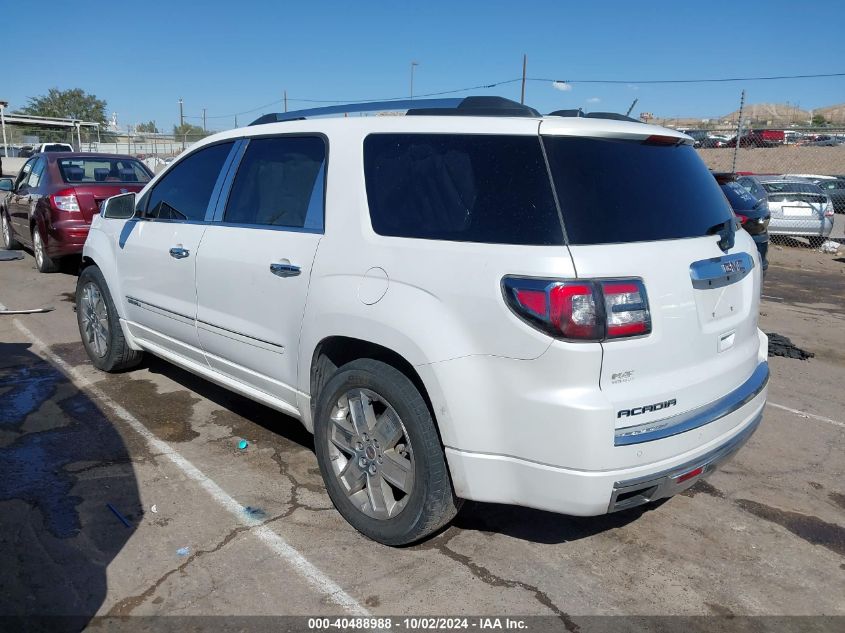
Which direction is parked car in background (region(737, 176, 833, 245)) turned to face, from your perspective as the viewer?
facing away from the viewer and to the left of the viewer

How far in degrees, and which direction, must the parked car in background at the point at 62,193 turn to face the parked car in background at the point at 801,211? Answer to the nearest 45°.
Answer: approximately 135° to its right

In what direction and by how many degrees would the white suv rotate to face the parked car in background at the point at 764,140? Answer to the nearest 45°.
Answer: approximately 90° to its right

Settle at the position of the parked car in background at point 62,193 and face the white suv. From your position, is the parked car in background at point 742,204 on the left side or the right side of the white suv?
left

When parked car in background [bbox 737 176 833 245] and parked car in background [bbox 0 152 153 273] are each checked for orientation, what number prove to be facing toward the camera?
0

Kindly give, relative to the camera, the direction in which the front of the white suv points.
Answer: facing away from the viewer and to the left of the viewer

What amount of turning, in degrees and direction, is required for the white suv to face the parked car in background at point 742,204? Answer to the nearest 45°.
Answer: approximately 90° to its right

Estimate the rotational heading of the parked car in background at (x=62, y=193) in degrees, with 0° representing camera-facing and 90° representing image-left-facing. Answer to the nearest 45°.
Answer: approximately 135°

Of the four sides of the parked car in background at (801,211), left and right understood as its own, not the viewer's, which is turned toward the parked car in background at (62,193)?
left

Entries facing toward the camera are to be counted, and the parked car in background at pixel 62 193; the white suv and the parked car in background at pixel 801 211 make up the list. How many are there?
0

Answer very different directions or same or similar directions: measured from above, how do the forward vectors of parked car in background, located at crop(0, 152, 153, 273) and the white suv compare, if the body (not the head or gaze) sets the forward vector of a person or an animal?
same or similar directions

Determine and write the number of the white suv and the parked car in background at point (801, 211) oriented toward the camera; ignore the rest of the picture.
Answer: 0

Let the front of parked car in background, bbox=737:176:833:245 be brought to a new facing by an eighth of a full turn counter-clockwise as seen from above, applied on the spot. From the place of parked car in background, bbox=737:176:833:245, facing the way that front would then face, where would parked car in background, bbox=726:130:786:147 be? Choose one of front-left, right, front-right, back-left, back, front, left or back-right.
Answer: right

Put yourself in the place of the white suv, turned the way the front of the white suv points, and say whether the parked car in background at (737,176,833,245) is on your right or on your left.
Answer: on your right

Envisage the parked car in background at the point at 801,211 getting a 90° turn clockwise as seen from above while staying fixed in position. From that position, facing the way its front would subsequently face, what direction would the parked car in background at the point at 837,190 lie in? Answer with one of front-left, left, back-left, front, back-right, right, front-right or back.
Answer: front-left

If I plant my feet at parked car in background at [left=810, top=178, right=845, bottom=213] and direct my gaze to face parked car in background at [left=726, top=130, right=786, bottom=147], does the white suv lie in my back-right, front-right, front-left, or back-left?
back-left

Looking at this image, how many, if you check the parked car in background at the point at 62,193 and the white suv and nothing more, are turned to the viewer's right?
0

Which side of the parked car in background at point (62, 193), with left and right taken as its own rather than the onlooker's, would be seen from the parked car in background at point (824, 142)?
right

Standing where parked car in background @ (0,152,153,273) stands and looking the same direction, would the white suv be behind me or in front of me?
behind

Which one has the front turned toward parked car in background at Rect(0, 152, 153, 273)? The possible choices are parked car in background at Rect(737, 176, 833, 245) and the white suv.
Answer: the white suv
